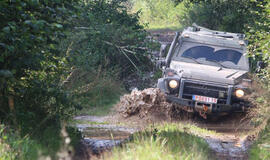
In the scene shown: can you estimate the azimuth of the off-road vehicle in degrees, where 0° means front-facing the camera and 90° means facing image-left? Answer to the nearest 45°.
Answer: approximately 0°
